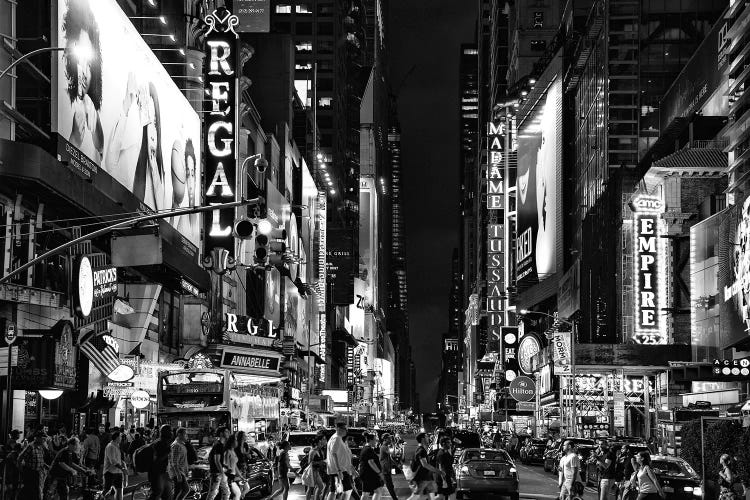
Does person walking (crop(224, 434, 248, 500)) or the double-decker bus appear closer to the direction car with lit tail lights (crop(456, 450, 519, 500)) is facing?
the double-decker bus

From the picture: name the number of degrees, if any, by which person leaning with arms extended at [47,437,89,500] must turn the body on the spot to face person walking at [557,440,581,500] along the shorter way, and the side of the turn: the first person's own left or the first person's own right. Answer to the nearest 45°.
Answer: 0° — they already face them

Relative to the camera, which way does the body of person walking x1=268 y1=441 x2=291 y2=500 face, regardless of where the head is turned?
to the viewer's right

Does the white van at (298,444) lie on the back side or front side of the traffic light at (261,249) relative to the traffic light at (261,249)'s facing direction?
on the back side

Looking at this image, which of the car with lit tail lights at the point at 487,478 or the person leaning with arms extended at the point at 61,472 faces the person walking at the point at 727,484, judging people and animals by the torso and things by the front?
the person leaning with arms extended at the point at 61,472

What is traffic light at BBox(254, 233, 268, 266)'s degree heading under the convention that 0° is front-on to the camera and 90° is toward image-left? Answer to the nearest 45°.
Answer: approximately 0°
